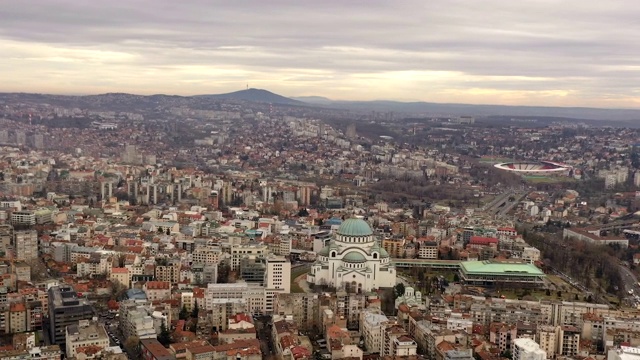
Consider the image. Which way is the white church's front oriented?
toward the camera

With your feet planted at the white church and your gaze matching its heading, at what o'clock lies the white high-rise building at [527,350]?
The white high-rise building is roughly at 11 o'clock from the white church.

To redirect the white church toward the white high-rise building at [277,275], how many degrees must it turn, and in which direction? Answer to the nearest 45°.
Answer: approximately 45° to its right

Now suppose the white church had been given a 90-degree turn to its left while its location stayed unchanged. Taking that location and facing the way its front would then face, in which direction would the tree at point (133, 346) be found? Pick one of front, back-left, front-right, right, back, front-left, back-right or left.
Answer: back-right

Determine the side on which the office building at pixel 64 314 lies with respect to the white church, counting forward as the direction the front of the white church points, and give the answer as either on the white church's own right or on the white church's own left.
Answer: on the white church's own right

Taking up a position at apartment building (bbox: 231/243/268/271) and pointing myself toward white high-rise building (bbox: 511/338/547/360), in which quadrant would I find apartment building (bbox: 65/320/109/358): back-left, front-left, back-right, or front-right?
front-right

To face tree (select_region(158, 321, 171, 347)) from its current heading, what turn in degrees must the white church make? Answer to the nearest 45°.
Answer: approximately 45° to its right

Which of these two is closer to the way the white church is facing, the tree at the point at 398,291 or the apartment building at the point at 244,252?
the tree

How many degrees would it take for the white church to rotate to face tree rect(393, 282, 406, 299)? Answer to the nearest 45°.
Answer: approximately 45° to its left

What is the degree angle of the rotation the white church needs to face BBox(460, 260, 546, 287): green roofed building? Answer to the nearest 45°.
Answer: approximately 90° to its left

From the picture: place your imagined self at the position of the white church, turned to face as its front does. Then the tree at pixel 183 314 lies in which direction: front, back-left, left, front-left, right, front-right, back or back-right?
front-right

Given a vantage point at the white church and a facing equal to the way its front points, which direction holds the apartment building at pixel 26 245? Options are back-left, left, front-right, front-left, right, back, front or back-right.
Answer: right

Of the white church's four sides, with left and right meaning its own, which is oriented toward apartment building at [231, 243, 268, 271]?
right

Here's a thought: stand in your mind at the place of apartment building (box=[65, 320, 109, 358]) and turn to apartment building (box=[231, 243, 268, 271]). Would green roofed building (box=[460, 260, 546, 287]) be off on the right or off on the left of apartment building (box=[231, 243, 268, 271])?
right

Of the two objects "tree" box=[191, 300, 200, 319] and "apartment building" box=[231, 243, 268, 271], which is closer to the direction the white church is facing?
the tree

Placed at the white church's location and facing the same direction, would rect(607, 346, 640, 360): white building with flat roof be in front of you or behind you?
in front

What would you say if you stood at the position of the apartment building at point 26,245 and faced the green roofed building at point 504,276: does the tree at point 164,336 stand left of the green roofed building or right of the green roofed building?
right
